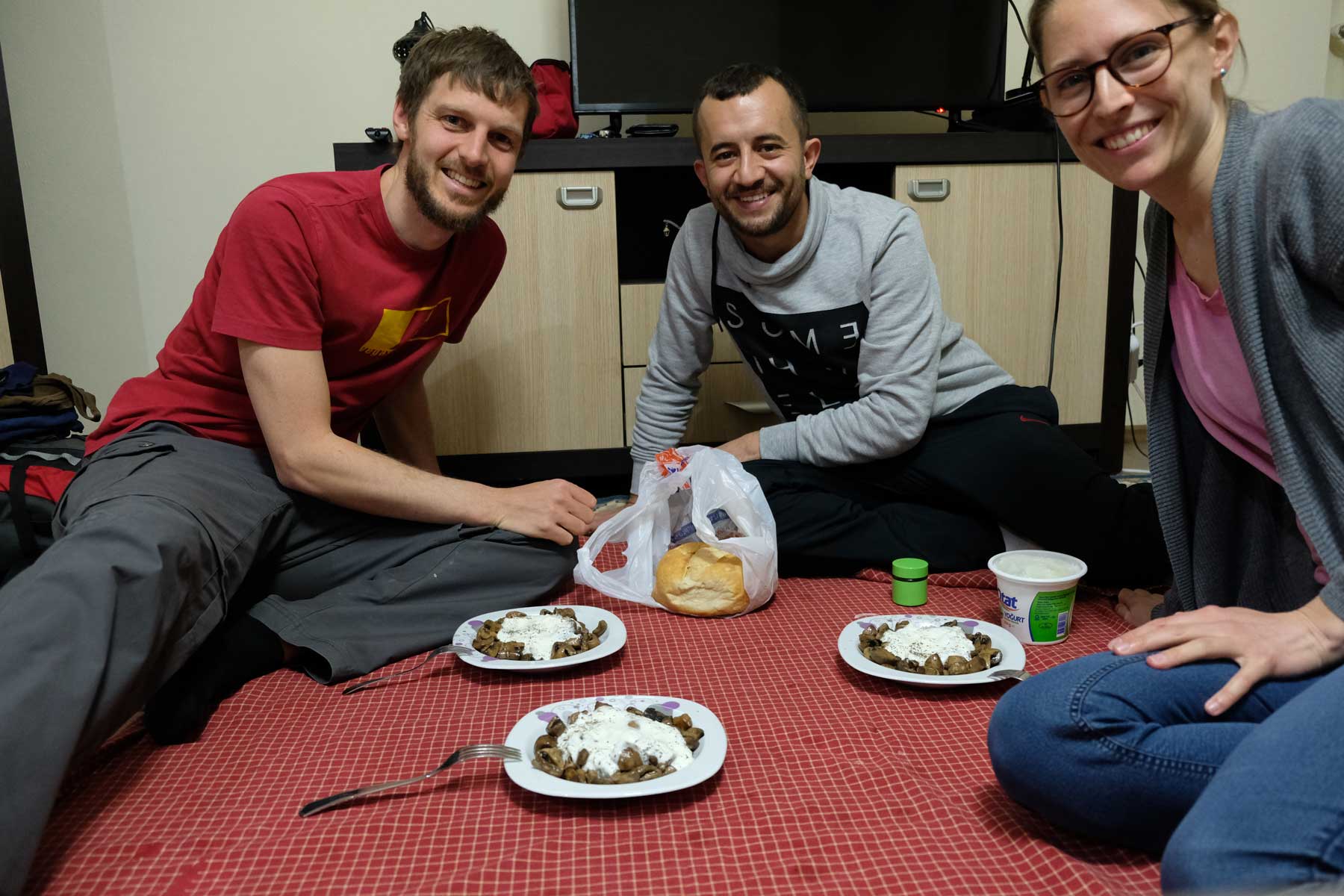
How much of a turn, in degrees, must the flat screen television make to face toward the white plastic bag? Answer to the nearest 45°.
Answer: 0° — it already faces it

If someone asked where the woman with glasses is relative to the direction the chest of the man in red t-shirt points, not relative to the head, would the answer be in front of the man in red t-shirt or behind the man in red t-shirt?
in front

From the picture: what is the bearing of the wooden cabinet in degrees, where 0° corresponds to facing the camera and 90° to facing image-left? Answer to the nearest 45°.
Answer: approximately 0°

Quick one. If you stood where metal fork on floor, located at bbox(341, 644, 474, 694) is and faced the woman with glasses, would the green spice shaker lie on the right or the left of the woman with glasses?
left

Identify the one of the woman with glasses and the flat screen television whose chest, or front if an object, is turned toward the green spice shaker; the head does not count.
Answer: the flat screen television

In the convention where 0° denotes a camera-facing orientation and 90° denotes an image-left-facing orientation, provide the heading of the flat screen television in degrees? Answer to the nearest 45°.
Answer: approximately 0°

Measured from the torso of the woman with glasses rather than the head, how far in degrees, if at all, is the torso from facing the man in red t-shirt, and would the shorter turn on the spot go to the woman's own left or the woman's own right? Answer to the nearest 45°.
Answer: approximately 45° to the woman's own right

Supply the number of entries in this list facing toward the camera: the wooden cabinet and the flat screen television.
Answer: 2

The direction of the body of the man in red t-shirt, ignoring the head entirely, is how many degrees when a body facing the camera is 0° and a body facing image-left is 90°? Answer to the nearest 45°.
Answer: approximately 315°
